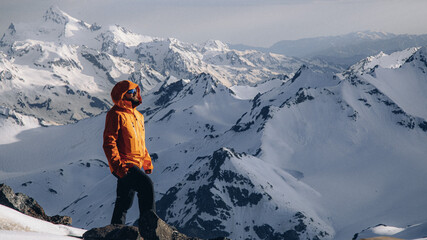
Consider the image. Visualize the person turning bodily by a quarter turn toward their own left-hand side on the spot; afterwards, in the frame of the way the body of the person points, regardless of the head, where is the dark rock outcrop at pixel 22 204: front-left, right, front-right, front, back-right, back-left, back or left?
left

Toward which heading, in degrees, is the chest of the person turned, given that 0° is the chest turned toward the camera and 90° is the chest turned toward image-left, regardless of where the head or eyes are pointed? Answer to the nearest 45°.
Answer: approximately 315°
